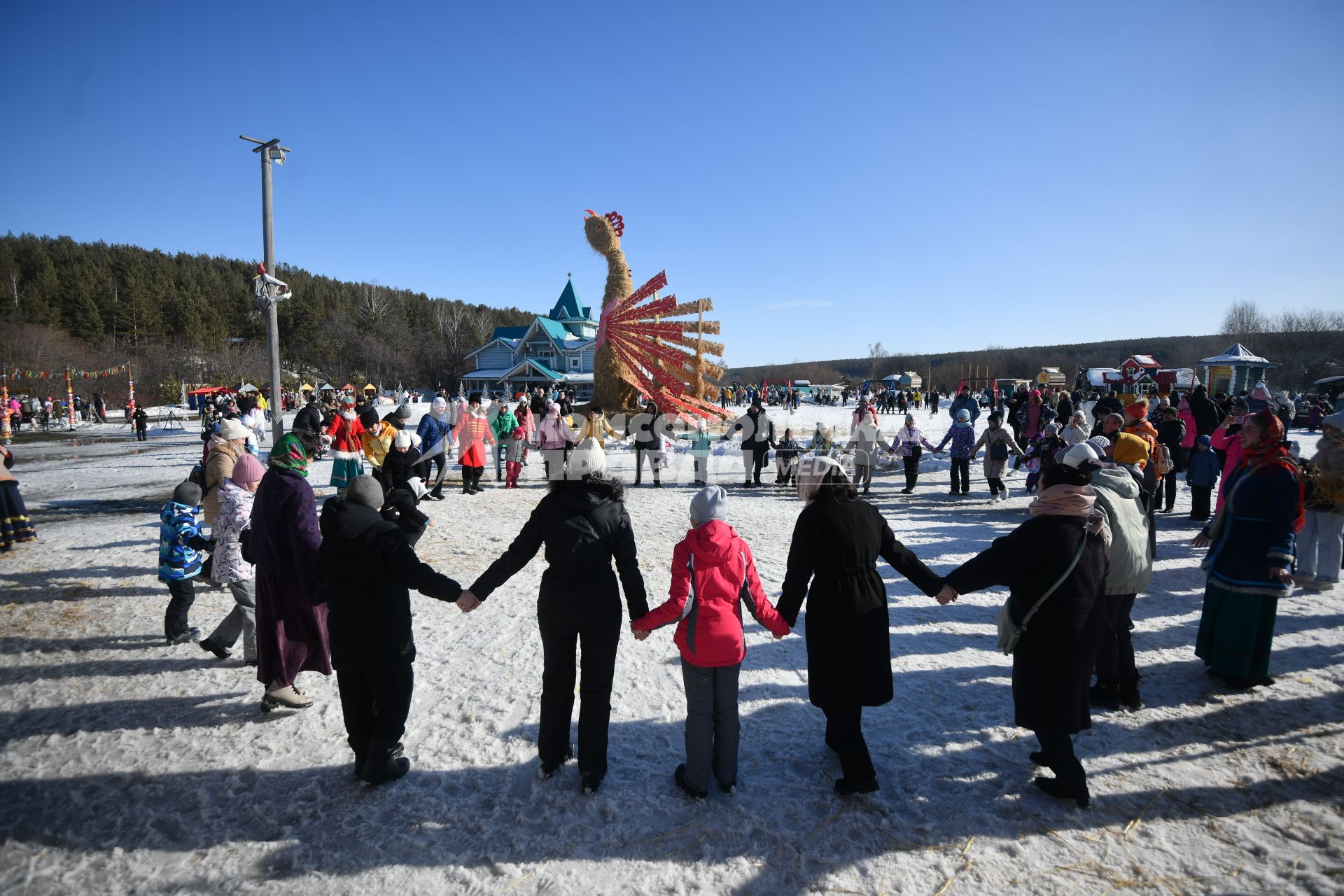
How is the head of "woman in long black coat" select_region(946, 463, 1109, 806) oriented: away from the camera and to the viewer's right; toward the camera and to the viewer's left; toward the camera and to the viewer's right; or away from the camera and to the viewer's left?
away from the camera and to the viewer's left

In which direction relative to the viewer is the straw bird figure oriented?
to the viewer's left

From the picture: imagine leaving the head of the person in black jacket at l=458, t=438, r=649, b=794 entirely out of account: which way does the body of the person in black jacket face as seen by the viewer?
away from the camera

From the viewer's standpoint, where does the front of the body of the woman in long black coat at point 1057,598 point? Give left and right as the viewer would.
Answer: facing away from the viewer and to the left of the viewer

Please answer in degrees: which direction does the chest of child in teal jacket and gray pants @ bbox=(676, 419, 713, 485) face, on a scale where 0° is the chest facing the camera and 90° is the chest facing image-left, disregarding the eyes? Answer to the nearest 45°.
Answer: approximately 0°

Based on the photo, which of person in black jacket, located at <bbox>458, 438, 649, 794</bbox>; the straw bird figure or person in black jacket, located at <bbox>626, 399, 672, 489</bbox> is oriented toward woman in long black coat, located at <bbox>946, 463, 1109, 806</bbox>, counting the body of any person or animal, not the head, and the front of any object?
person in black jacket, located at <bbox>626, 399, 672, 489</bbox>

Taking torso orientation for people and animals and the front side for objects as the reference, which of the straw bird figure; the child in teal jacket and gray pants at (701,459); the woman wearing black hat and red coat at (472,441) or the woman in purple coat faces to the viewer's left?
the straw bird figure

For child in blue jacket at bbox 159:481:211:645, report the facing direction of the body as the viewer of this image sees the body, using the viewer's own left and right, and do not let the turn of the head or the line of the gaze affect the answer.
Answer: facing to the right of the viewer

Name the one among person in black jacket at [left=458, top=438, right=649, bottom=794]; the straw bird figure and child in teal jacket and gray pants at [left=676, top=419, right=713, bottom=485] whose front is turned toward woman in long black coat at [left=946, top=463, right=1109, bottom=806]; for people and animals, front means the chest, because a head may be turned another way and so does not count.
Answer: the child in teal jacket and gray pants

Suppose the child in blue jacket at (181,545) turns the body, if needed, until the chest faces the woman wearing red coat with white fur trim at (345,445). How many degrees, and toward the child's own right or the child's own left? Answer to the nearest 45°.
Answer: approximately 45° to the child's own left

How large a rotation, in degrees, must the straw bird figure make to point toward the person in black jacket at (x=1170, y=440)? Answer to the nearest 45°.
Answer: approximately 135° to its left

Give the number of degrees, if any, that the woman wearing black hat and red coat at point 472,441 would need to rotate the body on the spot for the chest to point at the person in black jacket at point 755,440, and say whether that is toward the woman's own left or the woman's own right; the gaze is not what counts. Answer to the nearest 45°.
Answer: approximately 90° to the woman's own left
